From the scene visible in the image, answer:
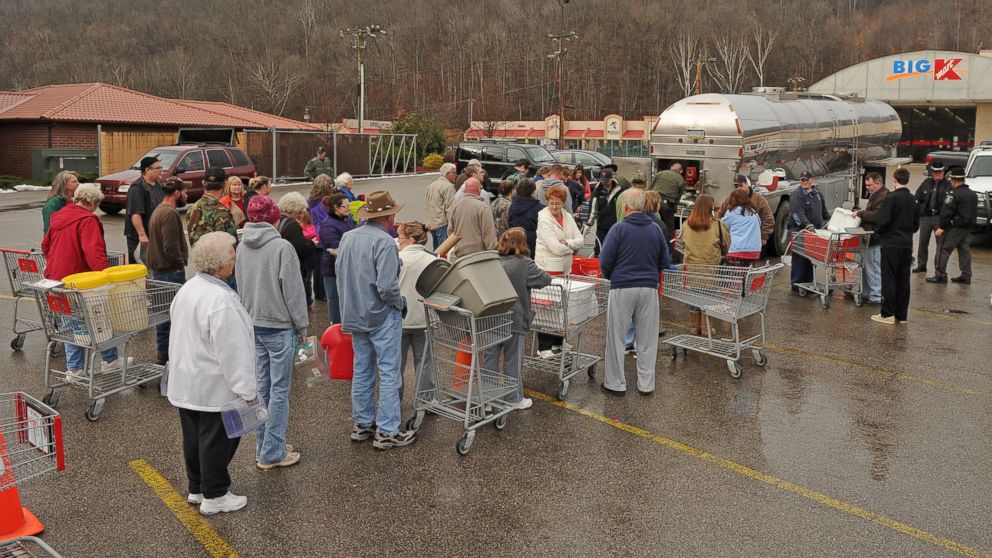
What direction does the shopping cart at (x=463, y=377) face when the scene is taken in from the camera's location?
facing away from the viewer and to the right of the viewer

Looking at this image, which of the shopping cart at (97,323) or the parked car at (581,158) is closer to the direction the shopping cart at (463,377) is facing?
the parked car

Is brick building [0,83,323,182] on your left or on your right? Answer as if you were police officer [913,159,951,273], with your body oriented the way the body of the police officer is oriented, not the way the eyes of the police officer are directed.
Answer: on your right

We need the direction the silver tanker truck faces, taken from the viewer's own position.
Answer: facing away from the viewer and to the right of the viewer

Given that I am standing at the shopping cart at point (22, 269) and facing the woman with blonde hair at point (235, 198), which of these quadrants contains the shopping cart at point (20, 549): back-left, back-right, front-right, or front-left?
back-right

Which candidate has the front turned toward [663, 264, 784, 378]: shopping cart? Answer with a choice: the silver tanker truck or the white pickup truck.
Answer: the white pickup truck

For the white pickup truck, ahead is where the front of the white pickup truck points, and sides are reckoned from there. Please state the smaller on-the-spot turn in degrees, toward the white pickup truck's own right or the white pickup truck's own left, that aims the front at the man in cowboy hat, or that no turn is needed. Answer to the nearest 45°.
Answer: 0° — it already faces them

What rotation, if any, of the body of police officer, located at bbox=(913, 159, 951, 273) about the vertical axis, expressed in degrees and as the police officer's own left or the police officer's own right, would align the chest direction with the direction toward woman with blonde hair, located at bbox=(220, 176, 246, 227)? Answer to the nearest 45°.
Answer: approximately 45° to the police officer's own right
